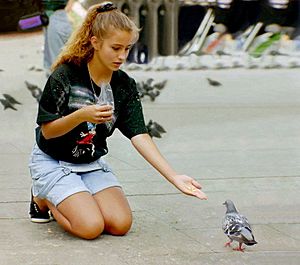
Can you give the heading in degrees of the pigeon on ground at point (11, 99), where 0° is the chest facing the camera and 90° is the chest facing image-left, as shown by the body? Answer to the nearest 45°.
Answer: approximately 90°

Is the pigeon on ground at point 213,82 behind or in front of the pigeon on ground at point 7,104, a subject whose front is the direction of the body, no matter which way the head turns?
behind

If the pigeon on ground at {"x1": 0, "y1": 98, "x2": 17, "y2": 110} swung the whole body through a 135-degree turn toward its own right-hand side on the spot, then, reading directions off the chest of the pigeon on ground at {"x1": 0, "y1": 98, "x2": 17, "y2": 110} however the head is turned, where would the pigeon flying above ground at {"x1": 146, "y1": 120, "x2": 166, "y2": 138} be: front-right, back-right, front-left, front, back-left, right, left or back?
right

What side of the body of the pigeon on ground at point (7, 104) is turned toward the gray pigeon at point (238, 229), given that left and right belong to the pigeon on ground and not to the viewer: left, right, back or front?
left

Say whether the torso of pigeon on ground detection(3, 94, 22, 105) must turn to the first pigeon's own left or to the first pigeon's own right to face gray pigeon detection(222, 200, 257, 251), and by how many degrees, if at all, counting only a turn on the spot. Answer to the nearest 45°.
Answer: approximately 90° to the first pigeon's own left

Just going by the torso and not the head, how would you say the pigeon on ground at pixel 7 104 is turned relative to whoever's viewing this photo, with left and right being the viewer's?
facing to the left of the viewer

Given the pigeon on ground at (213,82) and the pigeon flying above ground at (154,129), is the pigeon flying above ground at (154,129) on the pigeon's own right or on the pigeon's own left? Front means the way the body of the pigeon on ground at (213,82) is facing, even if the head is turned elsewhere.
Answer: on the pigeon's own left

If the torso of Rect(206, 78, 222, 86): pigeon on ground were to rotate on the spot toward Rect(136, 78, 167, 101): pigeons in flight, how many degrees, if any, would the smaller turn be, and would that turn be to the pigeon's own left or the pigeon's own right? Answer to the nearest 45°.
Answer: approximately 45° to the pigeon's own left

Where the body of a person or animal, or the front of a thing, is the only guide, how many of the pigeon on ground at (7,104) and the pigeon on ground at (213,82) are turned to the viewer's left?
2

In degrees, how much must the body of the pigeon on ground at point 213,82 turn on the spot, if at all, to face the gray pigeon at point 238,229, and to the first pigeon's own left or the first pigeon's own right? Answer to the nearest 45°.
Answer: approximately 90° to the first pigeon's own left

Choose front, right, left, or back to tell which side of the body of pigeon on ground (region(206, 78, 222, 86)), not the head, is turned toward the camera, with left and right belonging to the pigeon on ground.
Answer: left
